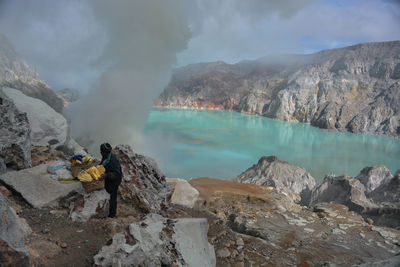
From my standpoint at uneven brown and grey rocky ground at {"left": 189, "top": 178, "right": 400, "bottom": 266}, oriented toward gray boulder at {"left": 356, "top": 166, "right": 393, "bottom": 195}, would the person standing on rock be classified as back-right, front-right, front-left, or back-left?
back-left

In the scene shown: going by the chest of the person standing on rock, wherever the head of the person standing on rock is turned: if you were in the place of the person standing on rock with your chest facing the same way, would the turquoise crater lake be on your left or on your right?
on your right

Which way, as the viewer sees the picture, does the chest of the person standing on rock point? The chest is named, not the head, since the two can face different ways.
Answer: to the viewer's left

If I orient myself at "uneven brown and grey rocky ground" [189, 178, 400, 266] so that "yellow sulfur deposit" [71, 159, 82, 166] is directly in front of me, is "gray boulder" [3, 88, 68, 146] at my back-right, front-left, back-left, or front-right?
front-right

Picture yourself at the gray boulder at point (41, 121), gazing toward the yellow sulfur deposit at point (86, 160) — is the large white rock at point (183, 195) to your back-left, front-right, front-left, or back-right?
front-left

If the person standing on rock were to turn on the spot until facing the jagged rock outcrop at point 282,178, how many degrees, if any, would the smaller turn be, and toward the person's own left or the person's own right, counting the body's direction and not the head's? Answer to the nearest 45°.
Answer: approximately 135° to the person's own right

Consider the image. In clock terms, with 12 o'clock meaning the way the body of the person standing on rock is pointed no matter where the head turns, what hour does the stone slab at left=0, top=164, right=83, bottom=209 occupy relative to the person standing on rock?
The stone slab is roughly at 1 o'clock from the person standing on rock.

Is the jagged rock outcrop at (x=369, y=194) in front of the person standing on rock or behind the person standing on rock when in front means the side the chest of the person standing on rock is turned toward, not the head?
behind

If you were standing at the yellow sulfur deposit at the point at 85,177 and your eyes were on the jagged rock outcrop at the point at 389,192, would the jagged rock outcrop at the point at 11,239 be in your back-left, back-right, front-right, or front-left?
back-right
